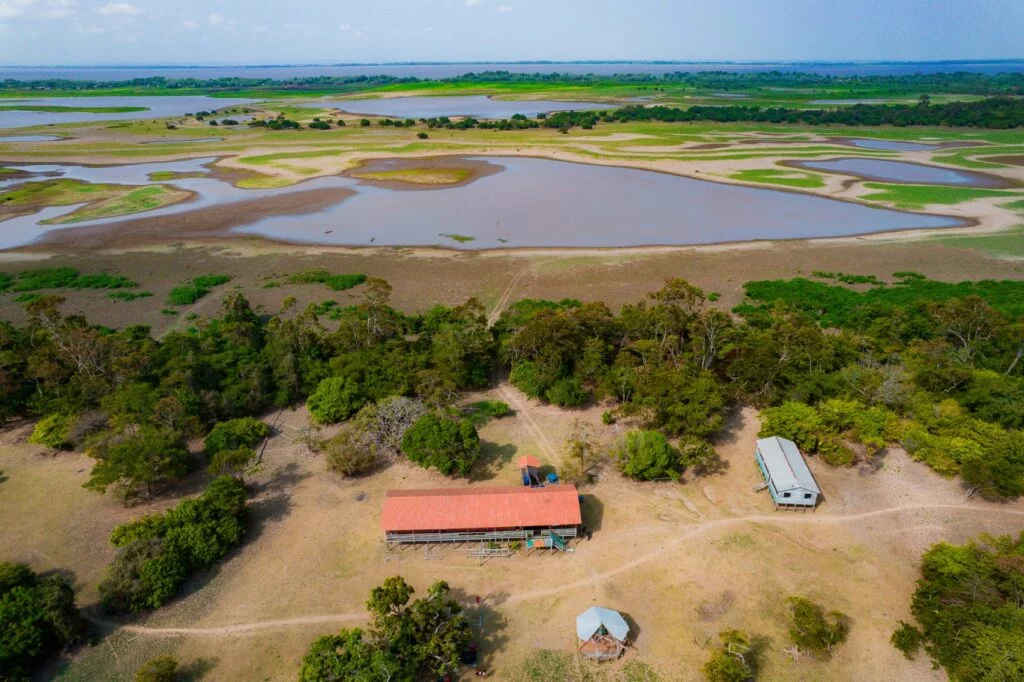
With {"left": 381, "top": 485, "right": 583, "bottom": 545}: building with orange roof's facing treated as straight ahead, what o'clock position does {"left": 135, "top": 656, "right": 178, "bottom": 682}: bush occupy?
The bush is roughly at 2 o'clock from the building with orange roof.

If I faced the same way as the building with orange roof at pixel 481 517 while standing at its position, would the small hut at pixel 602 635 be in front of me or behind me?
in front

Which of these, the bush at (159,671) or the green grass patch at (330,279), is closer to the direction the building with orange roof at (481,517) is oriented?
the bush

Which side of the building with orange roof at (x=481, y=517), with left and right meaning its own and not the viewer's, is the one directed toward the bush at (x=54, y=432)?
right

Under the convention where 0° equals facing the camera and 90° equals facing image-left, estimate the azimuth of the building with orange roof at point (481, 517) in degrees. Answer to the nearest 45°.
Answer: approximately 0°

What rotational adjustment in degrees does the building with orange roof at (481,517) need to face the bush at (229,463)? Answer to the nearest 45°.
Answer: approximately 90° to its right

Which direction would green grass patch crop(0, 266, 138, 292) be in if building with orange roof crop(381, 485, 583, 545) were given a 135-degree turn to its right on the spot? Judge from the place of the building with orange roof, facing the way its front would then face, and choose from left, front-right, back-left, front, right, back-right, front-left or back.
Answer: front

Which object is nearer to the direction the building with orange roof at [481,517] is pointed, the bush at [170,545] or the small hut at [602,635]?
the small hut

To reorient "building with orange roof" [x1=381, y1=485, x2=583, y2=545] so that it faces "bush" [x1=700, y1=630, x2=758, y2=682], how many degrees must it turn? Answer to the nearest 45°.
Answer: approximately 45° to its left

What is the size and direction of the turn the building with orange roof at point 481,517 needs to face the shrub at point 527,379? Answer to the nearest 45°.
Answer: approximately 180°

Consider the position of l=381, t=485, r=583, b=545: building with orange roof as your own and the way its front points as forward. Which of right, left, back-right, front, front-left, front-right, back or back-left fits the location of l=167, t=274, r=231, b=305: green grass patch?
back-right

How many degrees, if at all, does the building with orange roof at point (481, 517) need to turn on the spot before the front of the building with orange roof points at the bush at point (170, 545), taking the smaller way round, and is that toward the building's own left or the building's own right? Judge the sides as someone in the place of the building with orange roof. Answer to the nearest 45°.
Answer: approximately 90° to the building's own right

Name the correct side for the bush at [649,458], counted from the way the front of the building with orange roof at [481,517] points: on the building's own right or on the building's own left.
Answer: on the building's own left

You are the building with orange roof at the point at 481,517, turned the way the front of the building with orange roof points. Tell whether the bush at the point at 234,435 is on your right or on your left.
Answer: on your right

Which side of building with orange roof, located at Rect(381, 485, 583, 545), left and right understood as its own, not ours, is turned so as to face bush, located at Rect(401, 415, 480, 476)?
back

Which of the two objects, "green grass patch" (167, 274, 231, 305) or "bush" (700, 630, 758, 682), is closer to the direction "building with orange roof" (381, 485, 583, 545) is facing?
the bush
